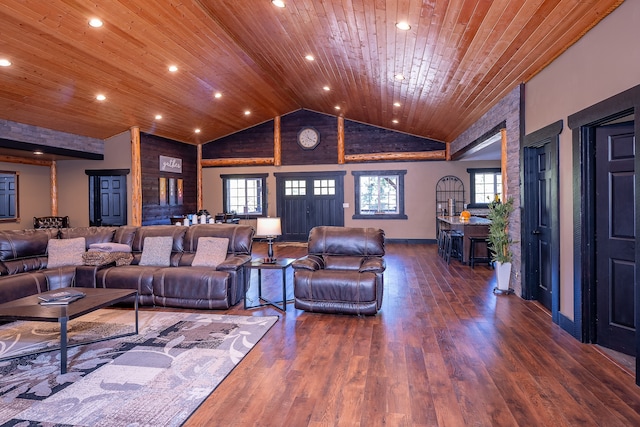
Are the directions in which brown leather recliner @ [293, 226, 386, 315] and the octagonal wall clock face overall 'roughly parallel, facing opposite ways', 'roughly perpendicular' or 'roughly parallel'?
roughly parallel

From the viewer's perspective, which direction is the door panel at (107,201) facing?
toward the camera

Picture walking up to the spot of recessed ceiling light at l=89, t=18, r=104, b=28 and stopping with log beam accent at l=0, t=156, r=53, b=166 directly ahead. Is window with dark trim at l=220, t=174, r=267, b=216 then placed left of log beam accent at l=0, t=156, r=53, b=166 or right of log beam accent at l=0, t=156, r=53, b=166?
right

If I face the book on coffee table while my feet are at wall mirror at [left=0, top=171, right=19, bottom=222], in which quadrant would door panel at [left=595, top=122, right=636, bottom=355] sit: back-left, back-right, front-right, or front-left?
front-left

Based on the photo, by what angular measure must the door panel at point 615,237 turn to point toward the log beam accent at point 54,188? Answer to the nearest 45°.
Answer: approximately 45° to its right

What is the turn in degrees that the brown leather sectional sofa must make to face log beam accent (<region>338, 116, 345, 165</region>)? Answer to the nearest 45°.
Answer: approximately 135° to its left

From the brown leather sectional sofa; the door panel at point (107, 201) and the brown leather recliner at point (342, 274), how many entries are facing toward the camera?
3

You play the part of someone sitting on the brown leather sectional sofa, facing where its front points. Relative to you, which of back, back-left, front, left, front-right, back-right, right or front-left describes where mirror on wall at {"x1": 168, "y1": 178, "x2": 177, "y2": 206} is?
back

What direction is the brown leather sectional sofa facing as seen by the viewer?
toward the camera

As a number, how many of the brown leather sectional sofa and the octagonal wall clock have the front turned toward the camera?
2

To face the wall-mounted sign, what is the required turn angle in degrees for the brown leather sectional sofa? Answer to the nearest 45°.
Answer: approximately 180°

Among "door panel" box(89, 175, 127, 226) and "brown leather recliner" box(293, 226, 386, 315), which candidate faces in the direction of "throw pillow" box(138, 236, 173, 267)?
the door panel

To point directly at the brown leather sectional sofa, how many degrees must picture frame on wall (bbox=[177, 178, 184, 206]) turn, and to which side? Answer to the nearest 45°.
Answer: approximately 45° to its right

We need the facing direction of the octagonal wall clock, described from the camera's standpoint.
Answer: facing the viewer

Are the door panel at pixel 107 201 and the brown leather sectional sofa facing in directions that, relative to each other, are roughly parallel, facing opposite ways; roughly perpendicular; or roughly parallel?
roughly parallel

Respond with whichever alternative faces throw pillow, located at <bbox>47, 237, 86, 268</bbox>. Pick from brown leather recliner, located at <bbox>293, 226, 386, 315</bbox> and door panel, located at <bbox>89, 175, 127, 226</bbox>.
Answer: the door panel

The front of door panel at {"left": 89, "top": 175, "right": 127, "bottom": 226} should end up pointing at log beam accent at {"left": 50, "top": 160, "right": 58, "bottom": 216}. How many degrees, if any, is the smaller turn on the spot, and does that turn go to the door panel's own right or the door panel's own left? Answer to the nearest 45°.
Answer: approximately 135° to the door panel's own right

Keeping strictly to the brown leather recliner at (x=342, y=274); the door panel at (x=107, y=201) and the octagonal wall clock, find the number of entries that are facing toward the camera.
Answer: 3

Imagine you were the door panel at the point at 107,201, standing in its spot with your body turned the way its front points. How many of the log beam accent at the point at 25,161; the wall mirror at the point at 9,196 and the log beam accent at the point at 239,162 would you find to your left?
1

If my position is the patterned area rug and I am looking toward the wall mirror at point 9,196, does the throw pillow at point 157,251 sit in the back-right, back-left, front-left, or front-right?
front-right

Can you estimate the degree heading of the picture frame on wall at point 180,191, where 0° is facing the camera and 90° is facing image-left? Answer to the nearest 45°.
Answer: approximately 315°

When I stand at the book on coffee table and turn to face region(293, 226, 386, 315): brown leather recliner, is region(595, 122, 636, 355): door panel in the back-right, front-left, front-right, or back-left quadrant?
front-right
